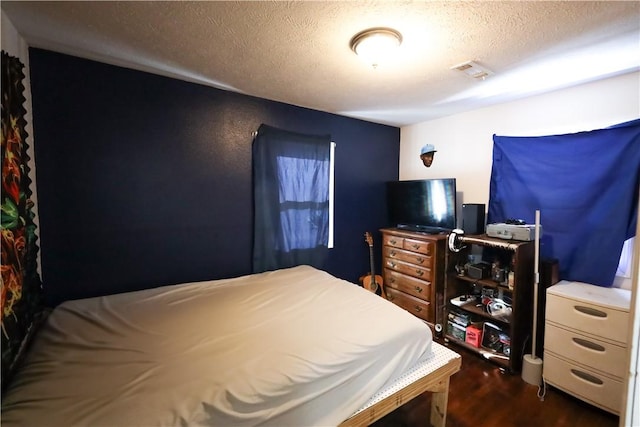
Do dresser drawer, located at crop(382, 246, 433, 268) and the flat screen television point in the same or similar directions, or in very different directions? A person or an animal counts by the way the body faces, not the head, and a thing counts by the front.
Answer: same or similar directions

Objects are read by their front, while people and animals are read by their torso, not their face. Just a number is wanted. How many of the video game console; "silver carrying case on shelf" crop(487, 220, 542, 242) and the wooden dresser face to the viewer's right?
0

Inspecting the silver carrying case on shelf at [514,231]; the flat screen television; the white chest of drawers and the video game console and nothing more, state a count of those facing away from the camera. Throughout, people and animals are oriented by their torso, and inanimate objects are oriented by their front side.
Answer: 0

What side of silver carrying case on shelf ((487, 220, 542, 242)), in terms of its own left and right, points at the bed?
front

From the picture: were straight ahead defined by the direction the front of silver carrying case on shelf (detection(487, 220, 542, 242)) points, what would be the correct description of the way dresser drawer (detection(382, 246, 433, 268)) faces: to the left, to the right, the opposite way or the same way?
the same way

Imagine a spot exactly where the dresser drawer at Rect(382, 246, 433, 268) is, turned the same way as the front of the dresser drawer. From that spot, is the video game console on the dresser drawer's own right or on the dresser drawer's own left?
on the dresser drawer's own left

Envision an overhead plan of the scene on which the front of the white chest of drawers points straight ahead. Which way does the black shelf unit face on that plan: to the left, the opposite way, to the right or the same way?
the same way

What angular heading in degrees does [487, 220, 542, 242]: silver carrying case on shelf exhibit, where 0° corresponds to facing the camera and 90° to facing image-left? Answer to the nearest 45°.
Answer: approximately 45°

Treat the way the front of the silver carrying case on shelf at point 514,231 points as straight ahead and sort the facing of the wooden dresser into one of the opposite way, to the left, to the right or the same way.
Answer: the same way

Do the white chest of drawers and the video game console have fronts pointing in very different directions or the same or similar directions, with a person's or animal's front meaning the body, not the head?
same or similar directions

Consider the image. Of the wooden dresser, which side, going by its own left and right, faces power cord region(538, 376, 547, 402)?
left

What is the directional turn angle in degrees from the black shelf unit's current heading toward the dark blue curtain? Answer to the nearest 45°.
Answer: approximately 45° to its right

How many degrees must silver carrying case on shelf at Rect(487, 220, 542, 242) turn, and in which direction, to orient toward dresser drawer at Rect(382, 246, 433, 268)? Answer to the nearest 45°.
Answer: approximately 45° to its right

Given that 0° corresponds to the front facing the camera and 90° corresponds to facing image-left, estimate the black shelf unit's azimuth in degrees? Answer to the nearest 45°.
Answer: approximately 45°

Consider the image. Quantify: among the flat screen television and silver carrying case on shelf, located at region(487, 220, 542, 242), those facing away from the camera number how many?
0

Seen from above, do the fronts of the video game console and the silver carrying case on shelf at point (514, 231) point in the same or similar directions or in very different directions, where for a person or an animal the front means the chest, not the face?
same or similar directions

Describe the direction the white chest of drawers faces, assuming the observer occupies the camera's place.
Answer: facing the viewer and to the left of the viewer

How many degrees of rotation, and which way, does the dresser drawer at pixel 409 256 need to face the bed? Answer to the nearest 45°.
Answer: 0° — it already faces it

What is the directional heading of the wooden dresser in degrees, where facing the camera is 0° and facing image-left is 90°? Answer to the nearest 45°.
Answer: approximately 45°

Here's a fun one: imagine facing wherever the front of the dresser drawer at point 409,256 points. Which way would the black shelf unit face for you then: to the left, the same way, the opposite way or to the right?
the same way
